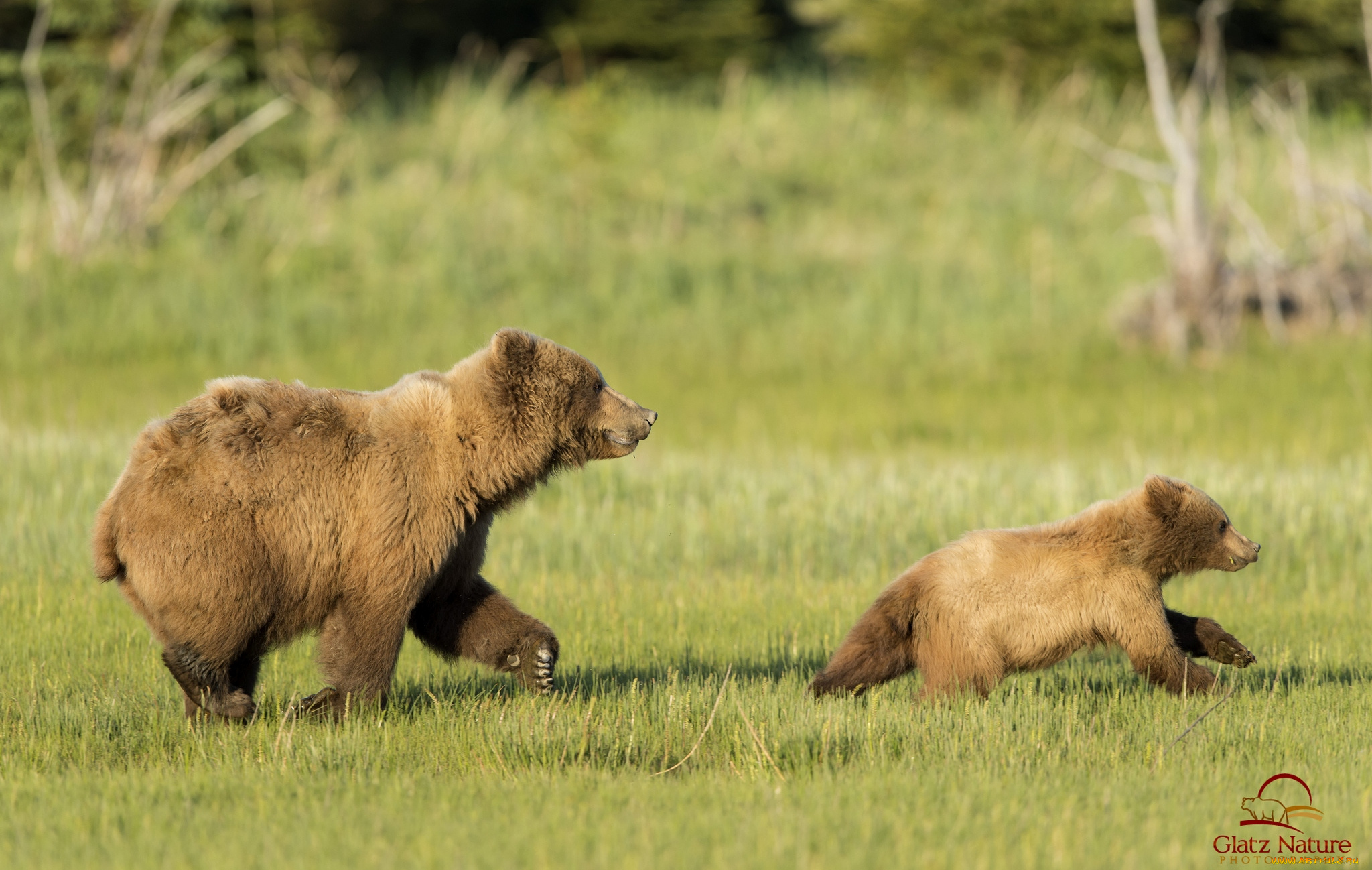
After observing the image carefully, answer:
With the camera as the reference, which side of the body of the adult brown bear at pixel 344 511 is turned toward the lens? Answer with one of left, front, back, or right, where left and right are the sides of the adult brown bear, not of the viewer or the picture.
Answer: right

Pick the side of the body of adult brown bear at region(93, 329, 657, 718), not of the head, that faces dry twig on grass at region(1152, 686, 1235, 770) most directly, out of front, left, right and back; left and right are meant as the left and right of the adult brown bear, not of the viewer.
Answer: front

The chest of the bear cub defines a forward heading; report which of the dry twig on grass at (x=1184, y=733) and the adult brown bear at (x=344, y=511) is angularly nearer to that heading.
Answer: the dry twig on grass

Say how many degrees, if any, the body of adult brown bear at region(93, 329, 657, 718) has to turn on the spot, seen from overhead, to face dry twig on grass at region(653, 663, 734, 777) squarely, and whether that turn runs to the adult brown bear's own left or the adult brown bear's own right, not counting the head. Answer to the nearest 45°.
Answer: approximately 45° to the adult brown bear's own right

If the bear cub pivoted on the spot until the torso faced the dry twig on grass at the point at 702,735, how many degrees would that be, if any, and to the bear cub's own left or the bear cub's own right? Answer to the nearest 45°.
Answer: approximately 135° to the bear cub's own right

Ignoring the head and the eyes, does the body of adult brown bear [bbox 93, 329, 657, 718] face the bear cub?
yes

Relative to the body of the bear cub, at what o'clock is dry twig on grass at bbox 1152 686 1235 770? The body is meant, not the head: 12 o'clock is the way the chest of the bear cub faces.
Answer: The dry twig on grass is roughly at 2 o'clock from the bear cub.

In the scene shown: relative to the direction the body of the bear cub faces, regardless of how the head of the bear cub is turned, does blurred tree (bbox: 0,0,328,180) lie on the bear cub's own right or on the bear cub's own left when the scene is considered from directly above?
on the bear cub's own left

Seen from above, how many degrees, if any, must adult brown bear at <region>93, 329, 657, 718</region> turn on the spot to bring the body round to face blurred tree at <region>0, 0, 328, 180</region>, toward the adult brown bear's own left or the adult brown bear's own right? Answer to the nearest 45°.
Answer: approximately 90° to the adult brown bear's own left

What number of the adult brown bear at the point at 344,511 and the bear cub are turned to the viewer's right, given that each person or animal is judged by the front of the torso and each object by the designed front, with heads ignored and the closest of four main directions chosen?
2

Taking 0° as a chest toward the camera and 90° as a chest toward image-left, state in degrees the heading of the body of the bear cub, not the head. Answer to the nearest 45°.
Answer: approximately 270°
